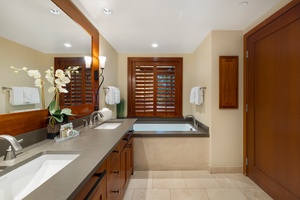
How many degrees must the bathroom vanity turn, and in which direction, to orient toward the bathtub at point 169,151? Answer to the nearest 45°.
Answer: approximately 90° to its left

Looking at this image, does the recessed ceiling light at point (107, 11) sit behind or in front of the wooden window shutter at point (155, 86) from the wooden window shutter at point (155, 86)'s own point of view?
in front

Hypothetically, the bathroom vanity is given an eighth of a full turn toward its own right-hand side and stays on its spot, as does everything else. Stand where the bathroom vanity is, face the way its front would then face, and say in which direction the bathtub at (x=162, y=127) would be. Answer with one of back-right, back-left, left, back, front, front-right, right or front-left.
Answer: back-left

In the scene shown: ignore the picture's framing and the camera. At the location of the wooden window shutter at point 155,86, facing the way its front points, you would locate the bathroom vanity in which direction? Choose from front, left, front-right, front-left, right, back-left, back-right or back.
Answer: front

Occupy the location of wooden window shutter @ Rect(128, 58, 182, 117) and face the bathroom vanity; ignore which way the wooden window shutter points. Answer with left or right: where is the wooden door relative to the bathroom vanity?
left

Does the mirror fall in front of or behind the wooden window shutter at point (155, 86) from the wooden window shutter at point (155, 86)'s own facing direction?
in front

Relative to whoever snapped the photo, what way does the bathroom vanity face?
facing the viewer and to the right of the viewer

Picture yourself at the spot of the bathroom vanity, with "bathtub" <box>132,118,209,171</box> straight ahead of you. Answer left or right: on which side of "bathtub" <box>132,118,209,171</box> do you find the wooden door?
right

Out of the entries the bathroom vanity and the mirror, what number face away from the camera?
0

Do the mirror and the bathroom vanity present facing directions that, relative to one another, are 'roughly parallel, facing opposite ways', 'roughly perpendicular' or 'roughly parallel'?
roughly parallel

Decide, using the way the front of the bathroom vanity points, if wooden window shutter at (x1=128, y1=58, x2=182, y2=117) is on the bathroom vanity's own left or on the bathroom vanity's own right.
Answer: on the bathroom vanity's own left

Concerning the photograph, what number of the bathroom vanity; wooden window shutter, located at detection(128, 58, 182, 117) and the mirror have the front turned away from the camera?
0

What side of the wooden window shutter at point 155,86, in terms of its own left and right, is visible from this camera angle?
front

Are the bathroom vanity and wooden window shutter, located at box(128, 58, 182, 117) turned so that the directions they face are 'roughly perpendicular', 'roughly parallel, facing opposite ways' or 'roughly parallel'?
roughly perpendicular
